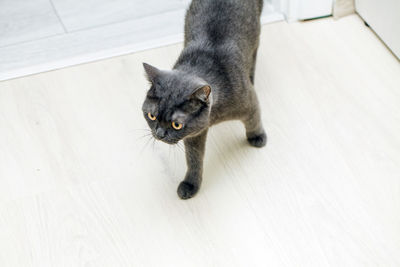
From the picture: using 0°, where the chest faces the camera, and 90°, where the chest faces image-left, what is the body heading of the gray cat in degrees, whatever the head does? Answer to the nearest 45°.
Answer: approximately 45°

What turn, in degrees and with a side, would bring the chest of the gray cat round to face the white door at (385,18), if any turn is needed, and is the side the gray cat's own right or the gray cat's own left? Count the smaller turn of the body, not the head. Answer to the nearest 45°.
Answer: approximately 180°
